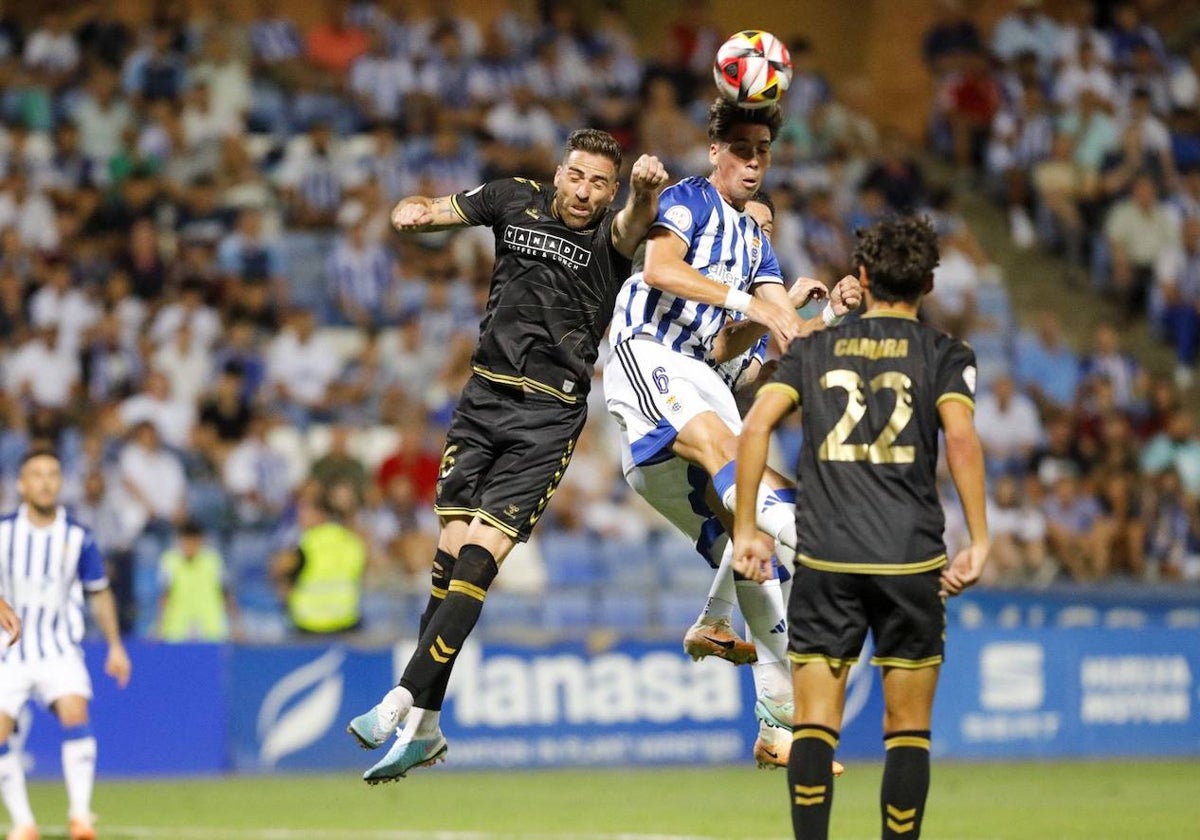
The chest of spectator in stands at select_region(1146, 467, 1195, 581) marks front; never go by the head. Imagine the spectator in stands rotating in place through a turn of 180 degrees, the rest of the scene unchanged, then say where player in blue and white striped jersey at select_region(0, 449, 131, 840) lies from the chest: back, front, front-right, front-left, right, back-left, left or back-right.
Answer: back-left

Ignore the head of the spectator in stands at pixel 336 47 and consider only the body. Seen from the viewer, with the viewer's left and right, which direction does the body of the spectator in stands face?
facing the viewer

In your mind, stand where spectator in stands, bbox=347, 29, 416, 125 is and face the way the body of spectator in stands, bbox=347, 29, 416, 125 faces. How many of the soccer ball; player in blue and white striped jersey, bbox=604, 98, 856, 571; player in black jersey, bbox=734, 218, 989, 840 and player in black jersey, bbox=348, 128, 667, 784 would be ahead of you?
4

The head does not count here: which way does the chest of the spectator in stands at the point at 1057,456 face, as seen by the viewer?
toward the camera

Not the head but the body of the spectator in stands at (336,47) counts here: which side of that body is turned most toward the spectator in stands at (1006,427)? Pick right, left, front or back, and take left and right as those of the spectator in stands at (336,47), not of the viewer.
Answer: left

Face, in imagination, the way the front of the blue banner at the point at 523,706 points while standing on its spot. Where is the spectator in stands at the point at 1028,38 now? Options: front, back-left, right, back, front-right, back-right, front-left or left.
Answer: back-left

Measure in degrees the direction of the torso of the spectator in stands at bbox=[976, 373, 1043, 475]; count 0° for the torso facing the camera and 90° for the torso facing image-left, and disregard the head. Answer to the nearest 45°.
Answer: approximately 0°

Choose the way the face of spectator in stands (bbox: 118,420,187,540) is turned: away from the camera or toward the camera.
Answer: toward the camera

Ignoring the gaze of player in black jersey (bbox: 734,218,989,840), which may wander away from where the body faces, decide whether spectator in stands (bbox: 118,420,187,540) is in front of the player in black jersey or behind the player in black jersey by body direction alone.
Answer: in front

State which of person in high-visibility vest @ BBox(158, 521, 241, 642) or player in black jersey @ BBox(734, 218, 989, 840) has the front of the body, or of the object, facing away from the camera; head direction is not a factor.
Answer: the player in black jersey

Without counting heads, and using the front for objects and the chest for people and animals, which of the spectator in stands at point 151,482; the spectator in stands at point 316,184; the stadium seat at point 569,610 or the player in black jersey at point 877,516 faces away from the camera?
the player in black jersey

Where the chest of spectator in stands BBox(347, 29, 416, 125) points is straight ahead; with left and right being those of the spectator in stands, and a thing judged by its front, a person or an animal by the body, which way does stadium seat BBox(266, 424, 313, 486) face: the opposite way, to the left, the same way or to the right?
the same way

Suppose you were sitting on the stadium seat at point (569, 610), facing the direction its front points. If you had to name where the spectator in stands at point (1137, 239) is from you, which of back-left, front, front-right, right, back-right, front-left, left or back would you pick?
back-left

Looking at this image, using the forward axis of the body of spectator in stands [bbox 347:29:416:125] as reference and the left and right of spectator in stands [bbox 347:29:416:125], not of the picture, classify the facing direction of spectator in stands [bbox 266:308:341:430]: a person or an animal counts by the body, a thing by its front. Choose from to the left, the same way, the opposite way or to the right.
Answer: the same way

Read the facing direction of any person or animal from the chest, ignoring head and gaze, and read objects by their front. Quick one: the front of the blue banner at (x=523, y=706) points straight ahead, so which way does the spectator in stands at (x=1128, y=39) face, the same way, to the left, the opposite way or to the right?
the same way
